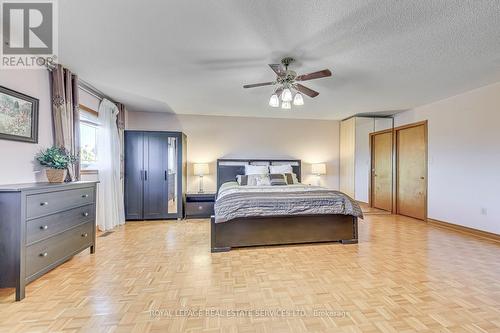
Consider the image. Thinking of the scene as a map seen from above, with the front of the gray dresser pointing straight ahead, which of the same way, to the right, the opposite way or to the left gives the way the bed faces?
to the right

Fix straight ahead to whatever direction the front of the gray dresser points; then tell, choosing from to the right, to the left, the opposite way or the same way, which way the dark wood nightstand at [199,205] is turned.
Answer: to the right

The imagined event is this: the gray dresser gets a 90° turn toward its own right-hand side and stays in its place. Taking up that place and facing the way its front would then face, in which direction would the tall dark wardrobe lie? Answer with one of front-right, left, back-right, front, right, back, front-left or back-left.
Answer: back

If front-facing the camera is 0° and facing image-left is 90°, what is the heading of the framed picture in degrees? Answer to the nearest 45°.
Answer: approximately 315°

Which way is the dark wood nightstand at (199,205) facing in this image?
toward the camera

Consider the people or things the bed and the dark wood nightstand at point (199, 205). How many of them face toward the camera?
2

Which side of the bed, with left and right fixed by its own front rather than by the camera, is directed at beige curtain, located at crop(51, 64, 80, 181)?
right

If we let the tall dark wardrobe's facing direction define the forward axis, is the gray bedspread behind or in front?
in front

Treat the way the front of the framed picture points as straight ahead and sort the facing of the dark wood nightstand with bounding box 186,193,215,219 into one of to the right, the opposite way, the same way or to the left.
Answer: to the right

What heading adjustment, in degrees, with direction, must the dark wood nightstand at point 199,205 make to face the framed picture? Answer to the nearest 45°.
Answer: approximately 45° to its right

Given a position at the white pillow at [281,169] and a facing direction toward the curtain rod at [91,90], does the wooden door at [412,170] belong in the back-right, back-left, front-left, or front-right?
back-left

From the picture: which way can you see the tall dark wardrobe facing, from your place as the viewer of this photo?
facing the viewer

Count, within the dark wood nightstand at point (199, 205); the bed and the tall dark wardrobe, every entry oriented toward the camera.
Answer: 3

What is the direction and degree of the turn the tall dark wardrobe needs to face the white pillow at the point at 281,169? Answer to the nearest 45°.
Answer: approximately 90° to its left

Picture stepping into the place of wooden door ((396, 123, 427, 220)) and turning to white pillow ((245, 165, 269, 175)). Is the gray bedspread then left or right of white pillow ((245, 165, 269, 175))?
left

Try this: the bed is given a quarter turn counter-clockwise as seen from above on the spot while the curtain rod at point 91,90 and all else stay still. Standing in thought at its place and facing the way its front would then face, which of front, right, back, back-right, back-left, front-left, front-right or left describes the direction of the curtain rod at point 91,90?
back

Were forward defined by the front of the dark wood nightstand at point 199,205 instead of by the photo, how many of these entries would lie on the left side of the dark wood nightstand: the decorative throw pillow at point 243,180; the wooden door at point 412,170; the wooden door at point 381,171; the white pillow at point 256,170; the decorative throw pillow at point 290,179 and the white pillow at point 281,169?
6
